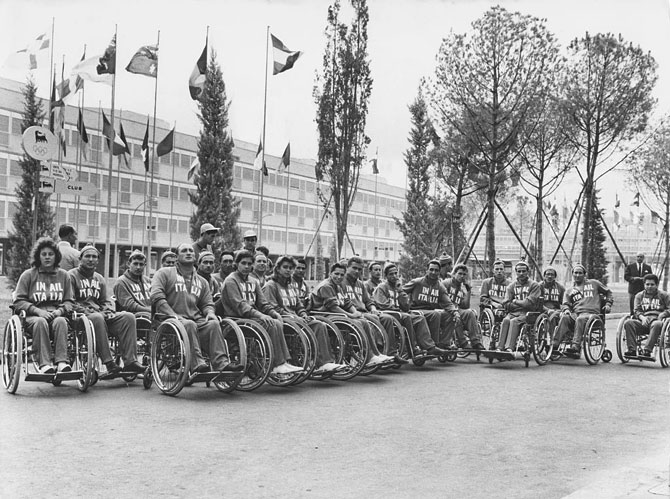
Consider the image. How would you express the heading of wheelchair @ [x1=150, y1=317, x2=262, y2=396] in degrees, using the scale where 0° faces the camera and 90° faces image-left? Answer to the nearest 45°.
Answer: approximately 315°

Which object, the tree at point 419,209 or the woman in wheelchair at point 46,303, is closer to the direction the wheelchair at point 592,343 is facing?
the woman in wheelchair

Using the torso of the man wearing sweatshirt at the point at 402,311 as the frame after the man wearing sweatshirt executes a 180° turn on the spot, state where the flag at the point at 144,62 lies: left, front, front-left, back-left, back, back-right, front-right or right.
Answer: front

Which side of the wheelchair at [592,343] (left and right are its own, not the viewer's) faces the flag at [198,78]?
right

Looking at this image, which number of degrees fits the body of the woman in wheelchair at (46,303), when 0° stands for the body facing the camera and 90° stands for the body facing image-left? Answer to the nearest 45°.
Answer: approximately 0°

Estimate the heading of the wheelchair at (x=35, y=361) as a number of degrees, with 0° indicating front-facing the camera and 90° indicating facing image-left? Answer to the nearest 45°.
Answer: approximately 0°

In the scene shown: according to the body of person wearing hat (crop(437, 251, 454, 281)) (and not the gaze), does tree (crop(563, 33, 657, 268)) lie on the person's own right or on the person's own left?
on the person's own left

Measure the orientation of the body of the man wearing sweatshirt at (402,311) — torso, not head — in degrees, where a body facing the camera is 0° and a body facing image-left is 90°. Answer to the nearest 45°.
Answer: approximately 315°
